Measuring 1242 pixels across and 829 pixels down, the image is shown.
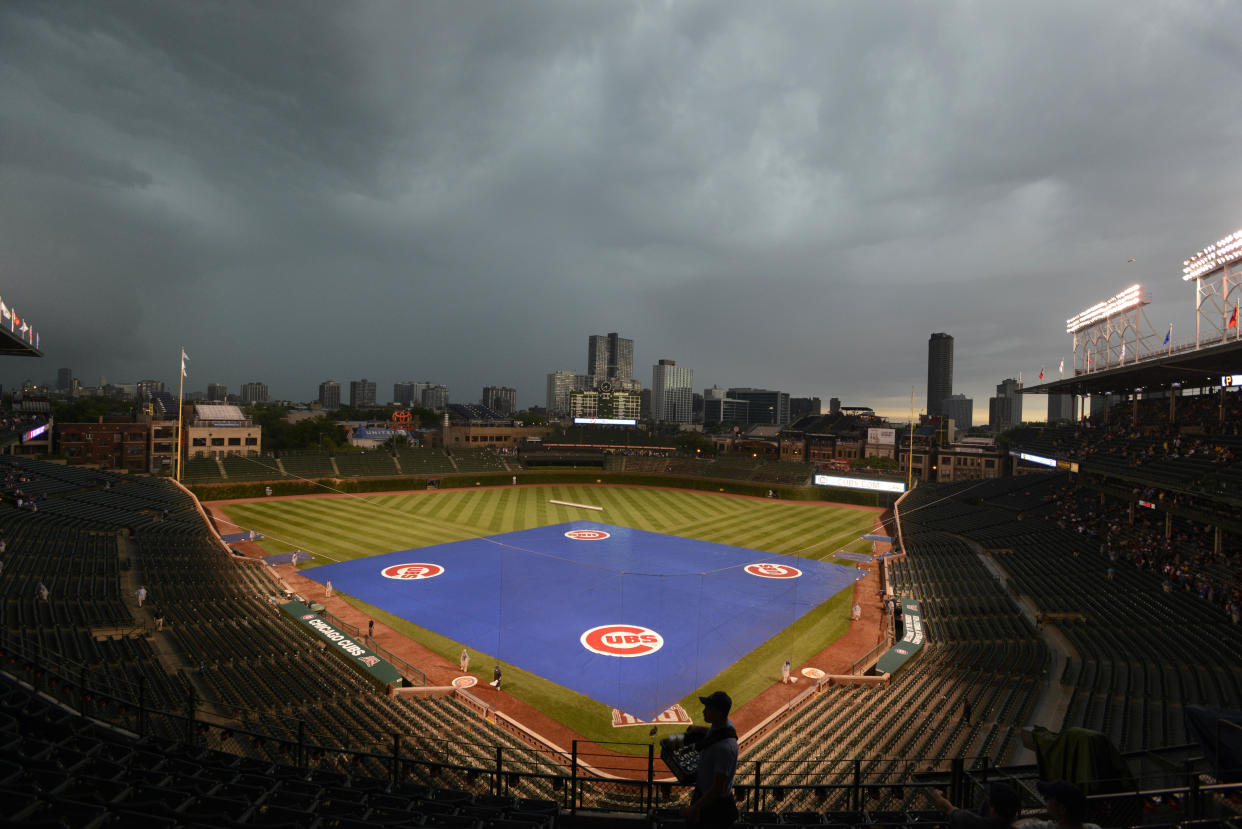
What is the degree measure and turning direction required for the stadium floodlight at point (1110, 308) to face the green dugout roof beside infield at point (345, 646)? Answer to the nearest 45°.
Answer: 0° — it already faces it

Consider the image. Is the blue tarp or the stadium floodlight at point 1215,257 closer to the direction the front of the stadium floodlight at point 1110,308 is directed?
the blue tarp

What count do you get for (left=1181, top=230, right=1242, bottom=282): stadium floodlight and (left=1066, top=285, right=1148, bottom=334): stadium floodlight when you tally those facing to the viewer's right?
0

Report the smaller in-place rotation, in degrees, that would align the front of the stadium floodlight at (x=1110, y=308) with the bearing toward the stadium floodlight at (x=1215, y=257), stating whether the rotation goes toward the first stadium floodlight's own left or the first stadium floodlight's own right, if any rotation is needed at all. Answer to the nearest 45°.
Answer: approximately 45° to the first stadium floodlight's own left

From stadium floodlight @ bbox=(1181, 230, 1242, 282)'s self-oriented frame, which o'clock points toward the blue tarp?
The blue tarp is roughly at 12 o'clock from the stadium floodlight.

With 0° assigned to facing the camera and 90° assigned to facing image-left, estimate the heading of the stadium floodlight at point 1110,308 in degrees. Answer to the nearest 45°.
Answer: approximately 45°

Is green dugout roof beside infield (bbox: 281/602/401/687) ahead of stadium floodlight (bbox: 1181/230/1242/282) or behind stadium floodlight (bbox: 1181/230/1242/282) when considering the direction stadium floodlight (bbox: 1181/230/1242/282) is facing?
ahead

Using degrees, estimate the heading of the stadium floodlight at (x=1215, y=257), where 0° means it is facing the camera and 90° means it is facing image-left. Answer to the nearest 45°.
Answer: approximately 45°
